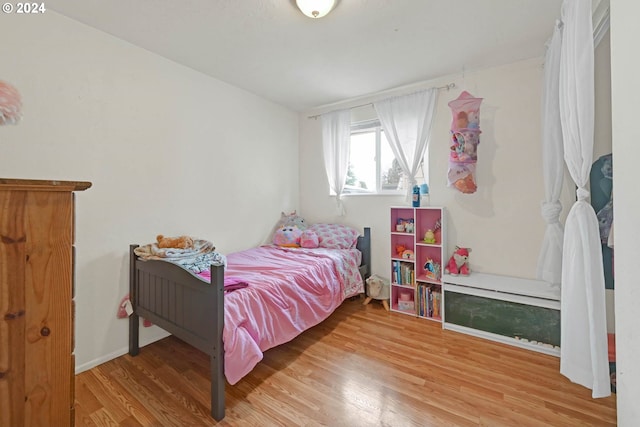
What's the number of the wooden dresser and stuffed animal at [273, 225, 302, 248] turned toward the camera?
1

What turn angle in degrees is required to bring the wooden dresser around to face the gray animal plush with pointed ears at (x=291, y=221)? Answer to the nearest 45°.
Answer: approximately 45° to its left

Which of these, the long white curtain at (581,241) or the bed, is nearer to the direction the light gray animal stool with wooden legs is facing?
the bed

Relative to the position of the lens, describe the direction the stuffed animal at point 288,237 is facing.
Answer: facing the viewer

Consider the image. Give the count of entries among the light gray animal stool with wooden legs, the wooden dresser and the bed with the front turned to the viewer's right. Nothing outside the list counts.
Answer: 1

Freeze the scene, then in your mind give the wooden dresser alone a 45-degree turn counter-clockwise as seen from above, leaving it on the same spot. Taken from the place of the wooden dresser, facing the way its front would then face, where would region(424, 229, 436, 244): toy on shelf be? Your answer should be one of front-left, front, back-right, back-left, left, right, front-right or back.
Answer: front-right

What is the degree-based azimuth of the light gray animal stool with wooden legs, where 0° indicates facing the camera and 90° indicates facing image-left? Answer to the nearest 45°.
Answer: approximately 45°

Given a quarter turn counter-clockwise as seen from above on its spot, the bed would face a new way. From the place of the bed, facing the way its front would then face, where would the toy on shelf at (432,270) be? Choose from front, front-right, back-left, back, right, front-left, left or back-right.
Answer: front-left

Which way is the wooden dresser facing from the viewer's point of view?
to the viewer's right

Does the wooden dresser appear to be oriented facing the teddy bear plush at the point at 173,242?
no

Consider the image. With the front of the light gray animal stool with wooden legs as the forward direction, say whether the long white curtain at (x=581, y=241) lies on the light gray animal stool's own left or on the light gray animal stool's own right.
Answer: on the light gray animal stool's own left

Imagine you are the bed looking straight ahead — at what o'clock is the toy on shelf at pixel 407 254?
The toy on shelf is roughly at 7 o'clock from the bed.
